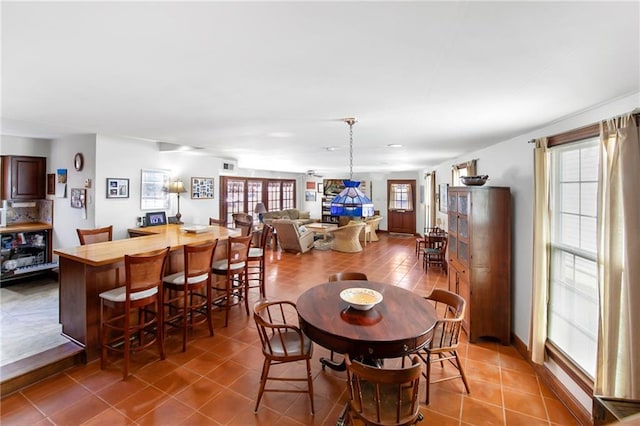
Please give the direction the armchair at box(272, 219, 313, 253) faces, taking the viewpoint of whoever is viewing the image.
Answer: facing away from the viewer and to the right of the viewer

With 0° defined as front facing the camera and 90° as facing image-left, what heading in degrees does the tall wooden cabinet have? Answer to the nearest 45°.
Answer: approximately 90°

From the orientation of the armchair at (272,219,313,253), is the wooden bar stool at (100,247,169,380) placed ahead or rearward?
rearward

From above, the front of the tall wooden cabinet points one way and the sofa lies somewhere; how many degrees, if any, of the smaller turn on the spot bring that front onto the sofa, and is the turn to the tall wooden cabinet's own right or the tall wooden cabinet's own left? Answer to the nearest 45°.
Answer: approximately 45° to the tall wooden cabinet's own right

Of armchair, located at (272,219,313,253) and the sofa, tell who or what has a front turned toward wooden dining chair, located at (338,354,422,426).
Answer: the sofa

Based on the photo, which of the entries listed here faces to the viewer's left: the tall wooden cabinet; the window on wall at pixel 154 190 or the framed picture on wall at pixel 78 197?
the tall wooden cabinet

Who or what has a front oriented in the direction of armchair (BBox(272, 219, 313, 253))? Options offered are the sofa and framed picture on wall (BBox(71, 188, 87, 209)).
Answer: the sofa

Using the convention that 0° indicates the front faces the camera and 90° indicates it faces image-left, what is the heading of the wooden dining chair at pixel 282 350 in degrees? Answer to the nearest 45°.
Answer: approximately 270°

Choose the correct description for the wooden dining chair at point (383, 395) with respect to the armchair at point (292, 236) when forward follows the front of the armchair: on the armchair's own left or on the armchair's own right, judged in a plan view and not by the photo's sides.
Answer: on the armchair's own right

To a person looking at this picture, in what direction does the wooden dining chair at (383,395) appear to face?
facing away from the viewer
